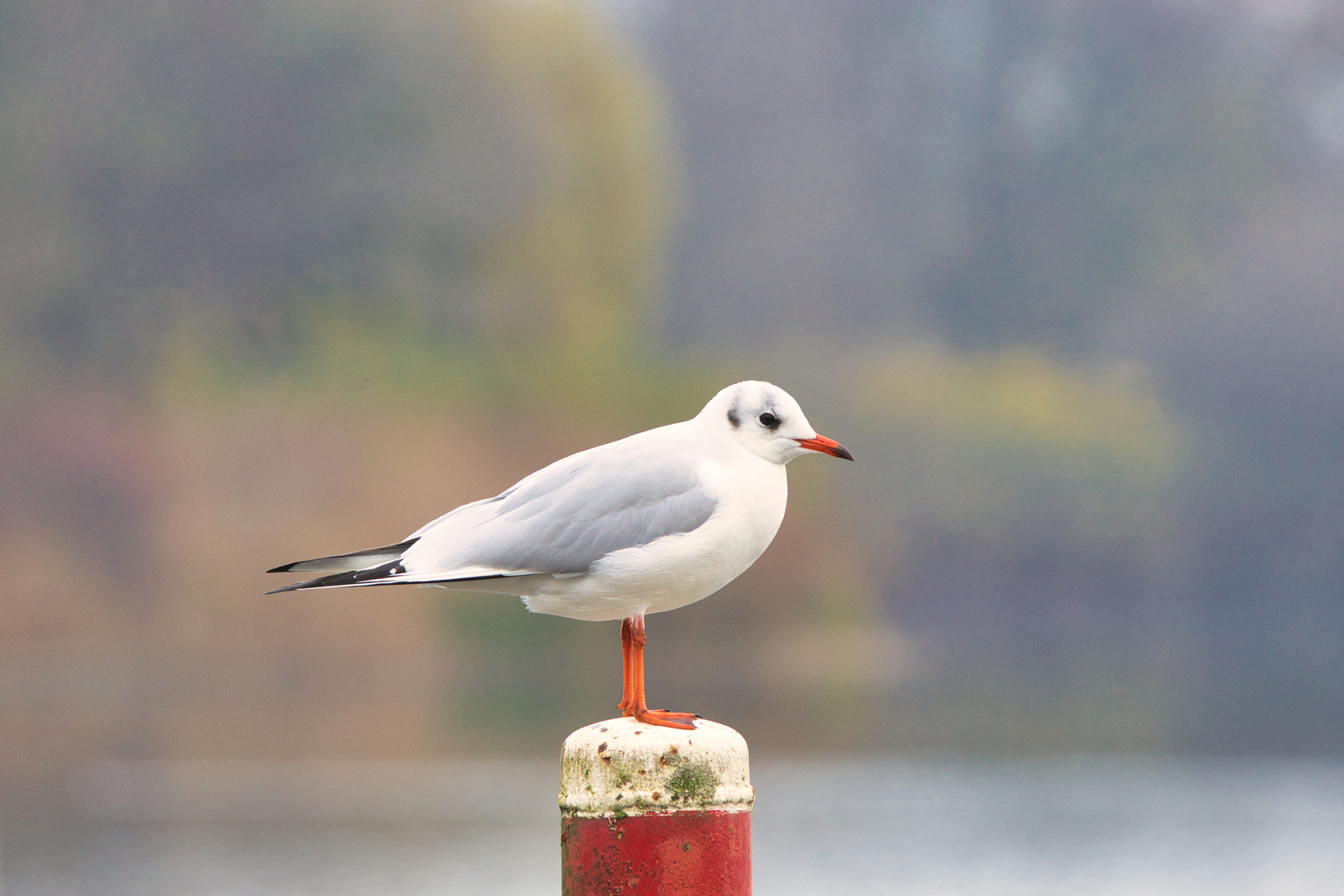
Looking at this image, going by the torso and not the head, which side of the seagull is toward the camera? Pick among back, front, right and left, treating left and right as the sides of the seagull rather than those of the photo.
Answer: right
